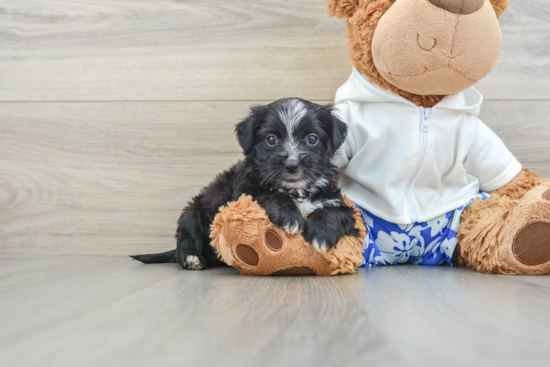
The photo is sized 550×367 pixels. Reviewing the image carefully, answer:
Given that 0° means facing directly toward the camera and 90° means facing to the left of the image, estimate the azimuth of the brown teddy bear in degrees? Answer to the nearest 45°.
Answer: approximately 0°
